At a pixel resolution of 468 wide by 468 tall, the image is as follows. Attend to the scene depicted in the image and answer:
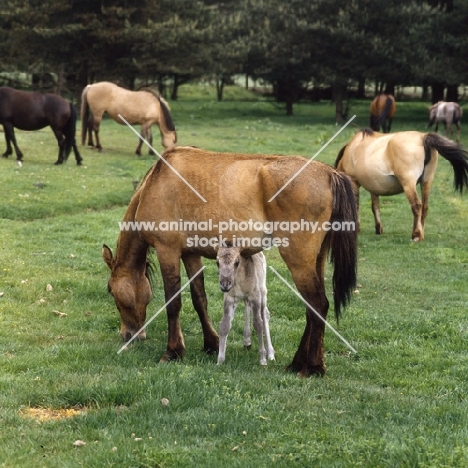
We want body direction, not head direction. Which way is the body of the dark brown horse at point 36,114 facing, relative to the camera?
to the viewer's left

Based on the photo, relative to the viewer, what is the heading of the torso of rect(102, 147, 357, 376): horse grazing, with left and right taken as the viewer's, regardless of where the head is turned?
facing to the left of the viewer

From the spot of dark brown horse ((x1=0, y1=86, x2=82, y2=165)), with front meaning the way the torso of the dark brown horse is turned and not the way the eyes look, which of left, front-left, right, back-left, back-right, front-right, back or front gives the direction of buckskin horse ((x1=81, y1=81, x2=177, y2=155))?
back-right

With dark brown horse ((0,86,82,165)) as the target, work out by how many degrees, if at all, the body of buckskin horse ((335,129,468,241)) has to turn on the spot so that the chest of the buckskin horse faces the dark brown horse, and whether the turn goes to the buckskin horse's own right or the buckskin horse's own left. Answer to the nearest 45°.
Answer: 0° — it already faces it

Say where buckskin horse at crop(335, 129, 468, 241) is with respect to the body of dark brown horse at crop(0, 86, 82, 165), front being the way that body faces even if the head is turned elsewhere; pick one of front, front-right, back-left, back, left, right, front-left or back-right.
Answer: back-left

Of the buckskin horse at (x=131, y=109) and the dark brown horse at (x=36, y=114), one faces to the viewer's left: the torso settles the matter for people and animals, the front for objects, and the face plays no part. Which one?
the dark brown horse

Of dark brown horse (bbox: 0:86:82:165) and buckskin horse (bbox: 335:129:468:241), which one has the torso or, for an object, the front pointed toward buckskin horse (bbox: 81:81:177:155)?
buckskin horse (bbox: 335:129:468:241)

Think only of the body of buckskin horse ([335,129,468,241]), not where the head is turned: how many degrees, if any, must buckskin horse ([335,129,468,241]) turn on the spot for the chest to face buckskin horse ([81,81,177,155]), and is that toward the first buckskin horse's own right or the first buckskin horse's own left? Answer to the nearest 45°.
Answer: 0° — it already faces it

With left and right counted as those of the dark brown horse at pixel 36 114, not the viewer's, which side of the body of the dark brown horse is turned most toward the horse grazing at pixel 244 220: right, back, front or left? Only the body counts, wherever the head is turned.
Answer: left

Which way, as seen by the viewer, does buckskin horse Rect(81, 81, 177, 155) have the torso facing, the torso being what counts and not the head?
to the viewer's right
